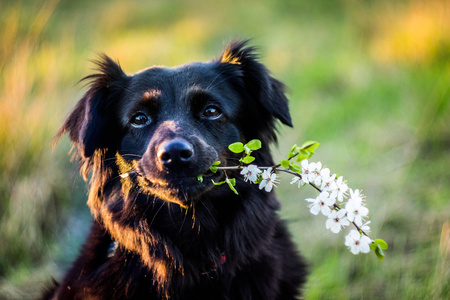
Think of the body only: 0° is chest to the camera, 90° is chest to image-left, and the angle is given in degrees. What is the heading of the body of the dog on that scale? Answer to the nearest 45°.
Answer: approximately 0°
